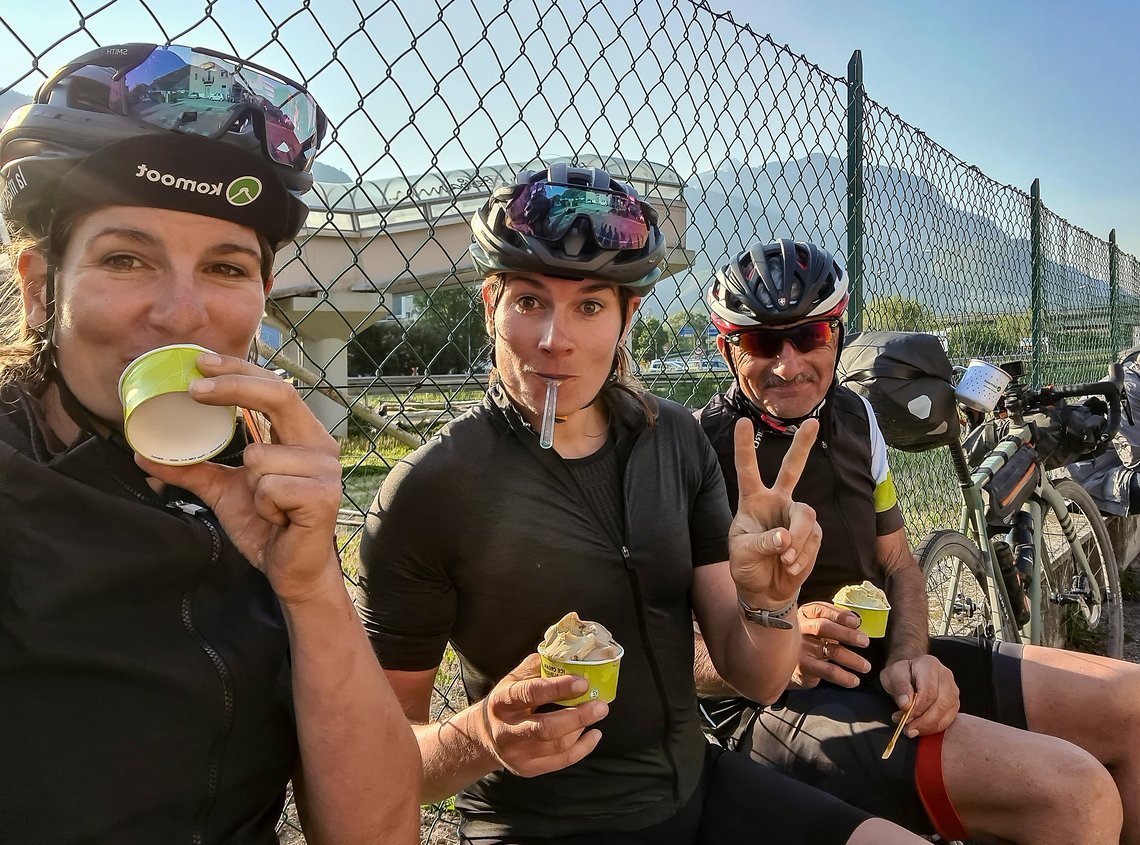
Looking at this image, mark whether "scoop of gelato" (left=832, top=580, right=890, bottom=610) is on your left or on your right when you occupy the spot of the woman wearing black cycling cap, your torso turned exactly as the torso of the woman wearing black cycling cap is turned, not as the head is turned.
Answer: on your left

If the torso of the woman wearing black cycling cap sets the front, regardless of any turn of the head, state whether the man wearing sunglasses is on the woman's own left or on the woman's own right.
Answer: on the woman's own left

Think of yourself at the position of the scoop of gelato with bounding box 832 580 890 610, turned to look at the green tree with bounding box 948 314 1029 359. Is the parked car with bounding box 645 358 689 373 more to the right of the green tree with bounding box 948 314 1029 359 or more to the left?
left

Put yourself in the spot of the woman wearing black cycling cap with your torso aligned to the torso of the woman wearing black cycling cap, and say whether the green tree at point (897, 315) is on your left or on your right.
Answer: on your left

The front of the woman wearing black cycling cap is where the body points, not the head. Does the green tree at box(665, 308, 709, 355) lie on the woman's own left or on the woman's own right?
on the woman's own left

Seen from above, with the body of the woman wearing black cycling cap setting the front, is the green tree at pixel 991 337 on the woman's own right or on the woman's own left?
on the woman's own left

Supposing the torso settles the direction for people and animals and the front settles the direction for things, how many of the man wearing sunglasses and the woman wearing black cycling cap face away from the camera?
0

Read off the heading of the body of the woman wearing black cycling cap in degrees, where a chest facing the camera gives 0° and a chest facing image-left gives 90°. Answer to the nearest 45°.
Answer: approximately 315°

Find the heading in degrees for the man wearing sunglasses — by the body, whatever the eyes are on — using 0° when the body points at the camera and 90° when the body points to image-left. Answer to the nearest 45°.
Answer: approximately 315°

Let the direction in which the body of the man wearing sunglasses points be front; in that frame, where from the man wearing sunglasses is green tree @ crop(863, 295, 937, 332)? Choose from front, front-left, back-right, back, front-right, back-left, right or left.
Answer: back-left
